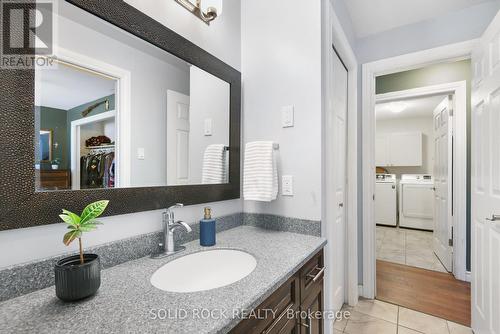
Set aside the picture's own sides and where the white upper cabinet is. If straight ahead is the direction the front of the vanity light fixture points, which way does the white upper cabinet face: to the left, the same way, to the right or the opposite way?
to the right

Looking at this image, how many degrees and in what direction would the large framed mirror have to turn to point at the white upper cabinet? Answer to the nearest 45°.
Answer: approximately 45° to its left

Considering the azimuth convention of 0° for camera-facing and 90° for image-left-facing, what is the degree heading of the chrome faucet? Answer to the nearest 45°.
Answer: approximately 315°

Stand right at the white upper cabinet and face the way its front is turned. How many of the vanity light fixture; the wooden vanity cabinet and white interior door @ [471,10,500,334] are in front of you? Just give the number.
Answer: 3

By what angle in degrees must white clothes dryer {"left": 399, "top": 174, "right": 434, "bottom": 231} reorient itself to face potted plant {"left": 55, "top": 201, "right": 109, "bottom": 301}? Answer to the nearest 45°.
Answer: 0° — it already faces it

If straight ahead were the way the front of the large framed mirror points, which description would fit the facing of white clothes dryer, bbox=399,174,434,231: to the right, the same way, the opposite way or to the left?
to the right

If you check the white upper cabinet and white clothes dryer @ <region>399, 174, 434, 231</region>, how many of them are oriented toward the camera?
2
